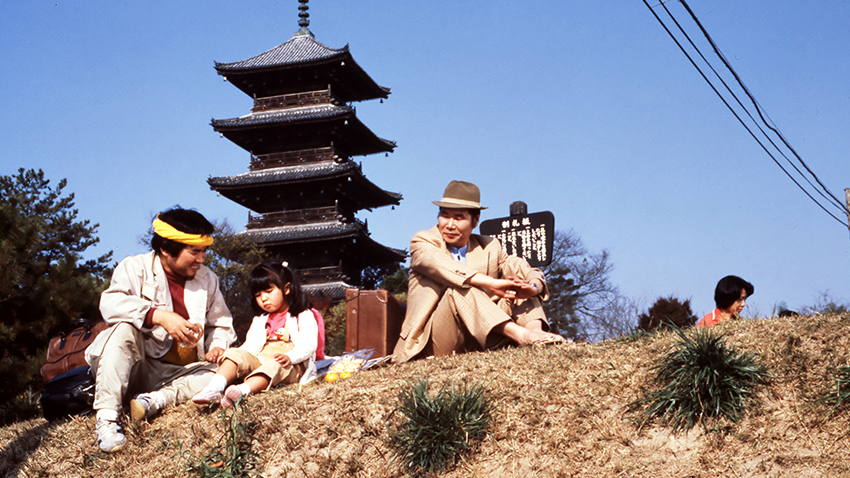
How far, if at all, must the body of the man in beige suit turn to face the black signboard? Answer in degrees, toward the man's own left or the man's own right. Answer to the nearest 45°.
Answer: approximately 135° to the man's own left

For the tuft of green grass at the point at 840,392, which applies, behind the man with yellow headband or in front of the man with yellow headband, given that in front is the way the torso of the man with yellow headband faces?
in front

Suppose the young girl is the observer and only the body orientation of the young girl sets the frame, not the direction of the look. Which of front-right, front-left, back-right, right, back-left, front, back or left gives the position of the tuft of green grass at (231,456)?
front-left

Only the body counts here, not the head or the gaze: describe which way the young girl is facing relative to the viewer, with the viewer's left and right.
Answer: facing the viewer and to the left of the viewer

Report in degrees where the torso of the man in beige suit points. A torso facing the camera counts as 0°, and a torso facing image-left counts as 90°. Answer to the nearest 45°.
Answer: approximately 315°

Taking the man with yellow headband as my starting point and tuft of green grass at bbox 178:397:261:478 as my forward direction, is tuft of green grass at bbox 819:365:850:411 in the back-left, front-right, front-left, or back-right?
front-left

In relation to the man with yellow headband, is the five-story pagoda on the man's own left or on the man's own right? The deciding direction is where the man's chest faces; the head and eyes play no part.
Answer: on the man's own left

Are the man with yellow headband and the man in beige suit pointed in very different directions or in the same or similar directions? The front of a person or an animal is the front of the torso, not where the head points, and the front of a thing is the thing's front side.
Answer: same or similar directions

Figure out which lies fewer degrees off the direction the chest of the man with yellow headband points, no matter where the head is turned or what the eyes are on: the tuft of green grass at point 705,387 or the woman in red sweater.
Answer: the tuft of green grass

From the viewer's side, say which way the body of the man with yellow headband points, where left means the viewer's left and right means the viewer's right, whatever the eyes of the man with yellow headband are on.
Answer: facing the viewer and to the right of the viewer

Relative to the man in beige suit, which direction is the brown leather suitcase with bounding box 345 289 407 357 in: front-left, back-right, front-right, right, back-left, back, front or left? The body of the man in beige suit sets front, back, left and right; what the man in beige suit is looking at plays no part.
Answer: back

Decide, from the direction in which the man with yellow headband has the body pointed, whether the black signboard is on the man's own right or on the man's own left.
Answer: on the man's own left

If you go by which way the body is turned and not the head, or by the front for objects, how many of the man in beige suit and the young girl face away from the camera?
0

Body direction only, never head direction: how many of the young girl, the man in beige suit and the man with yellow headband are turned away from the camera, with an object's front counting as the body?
0

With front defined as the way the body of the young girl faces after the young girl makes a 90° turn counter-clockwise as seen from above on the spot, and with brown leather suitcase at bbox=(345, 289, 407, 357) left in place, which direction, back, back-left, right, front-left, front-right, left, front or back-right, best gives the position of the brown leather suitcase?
left

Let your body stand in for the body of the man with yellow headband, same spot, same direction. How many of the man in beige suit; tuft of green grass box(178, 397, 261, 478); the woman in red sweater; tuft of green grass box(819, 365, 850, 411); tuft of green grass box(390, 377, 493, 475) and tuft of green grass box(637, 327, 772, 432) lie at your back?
0

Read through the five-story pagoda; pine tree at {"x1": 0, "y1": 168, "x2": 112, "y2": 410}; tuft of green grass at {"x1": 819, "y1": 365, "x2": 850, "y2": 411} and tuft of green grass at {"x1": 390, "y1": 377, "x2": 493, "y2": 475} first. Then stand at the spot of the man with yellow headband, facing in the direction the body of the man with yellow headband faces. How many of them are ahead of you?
2

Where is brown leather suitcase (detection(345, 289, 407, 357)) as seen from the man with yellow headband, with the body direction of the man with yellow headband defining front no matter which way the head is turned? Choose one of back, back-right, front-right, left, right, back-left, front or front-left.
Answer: left

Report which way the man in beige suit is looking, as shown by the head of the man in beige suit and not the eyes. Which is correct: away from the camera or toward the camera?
toward the camera
